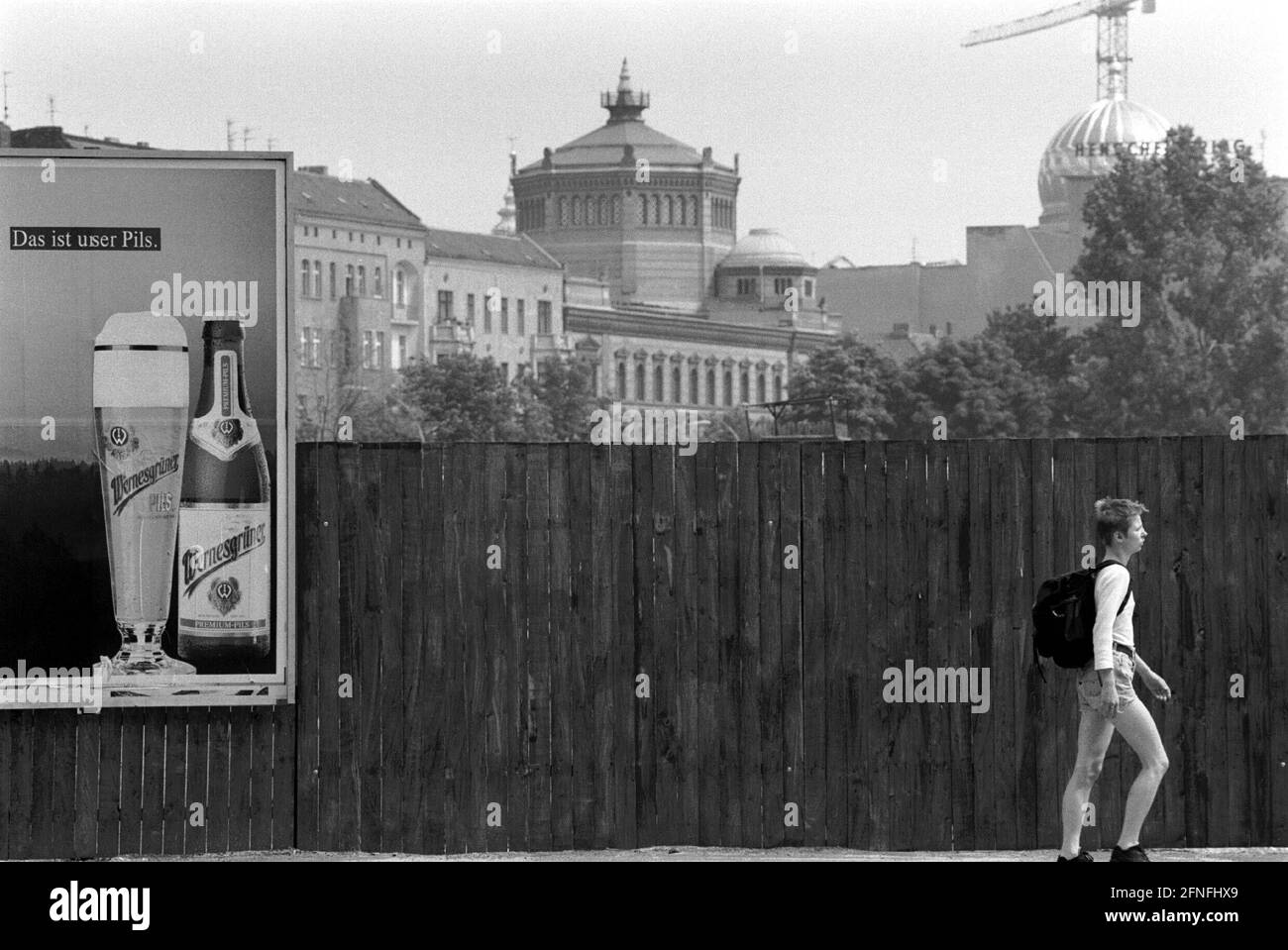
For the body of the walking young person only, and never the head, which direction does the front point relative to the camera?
to the viewer's right

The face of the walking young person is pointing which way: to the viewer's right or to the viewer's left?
to the viewer's right
